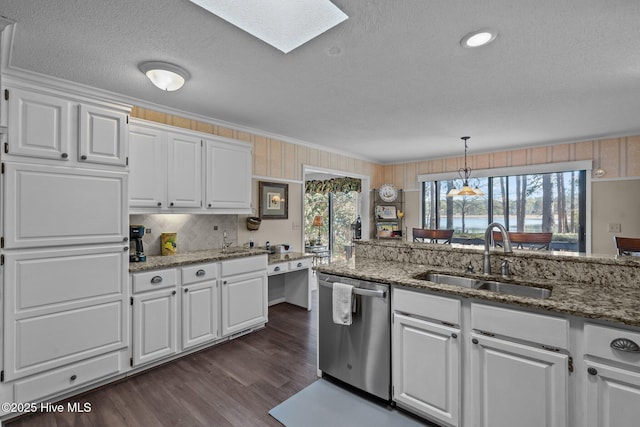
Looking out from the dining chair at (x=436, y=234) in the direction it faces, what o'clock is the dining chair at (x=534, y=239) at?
the dining chair at (x=534, y=239) is roughly at 4 o'clock from the dining chair at (x=436, y=234).

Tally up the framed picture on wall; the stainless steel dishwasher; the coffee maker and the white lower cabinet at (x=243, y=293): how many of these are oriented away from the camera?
0

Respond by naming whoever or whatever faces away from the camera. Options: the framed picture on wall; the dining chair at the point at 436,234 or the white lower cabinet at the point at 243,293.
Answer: the dining chair

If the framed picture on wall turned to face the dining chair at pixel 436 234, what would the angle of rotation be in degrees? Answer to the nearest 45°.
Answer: approximately 45° to its left

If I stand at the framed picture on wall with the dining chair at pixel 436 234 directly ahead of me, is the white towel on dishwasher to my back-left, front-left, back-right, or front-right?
front-right

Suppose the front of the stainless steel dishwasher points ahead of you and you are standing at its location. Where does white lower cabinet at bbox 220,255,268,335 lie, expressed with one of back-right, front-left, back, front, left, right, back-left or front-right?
right

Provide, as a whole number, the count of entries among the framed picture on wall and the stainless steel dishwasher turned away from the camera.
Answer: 0

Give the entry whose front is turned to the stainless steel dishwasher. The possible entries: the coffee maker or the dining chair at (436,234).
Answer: the coffee maker

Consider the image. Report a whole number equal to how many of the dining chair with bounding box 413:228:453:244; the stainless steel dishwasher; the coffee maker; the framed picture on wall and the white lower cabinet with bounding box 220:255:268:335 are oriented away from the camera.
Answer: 1

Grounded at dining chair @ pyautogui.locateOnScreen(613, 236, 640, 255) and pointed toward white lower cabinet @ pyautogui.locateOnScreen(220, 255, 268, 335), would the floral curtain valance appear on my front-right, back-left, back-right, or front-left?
front-right

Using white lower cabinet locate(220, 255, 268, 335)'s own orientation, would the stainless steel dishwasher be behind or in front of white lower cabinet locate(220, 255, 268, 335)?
in front

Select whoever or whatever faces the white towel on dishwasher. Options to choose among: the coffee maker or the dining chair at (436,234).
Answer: the coffee maker

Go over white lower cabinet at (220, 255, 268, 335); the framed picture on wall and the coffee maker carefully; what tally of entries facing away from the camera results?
0

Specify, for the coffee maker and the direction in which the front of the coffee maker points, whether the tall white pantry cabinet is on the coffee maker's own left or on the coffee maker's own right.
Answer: on the coffee maker's own right

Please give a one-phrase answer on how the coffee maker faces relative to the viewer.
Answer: facing the viewer and to the right of the viewer

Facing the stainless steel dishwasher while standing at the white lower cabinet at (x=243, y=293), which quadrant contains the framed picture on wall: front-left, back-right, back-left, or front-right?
back-left
